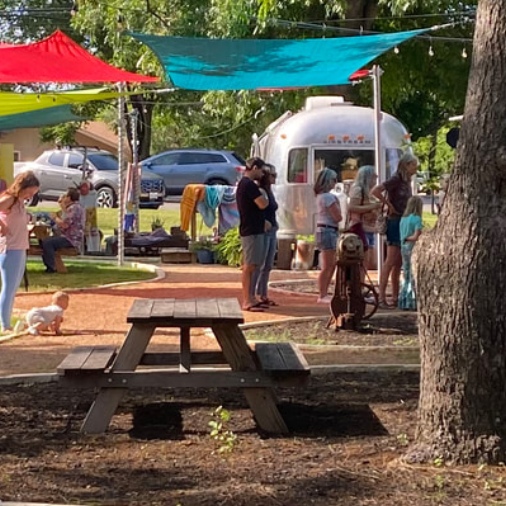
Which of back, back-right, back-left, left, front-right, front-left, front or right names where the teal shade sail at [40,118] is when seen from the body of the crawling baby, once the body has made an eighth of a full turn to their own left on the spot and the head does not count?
front-left

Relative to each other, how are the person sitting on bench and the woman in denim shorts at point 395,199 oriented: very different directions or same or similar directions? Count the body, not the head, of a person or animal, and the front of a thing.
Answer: very different directions

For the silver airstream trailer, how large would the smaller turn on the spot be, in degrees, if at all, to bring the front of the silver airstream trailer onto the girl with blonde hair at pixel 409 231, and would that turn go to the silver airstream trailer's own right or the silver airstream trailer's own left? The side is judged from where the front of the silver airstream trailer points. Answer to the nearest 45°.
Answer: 0° — it already faces them

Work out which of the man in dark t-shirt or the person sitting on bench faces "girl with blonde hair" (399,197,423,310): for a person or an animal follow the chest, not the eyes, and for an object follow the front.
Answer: the man in dark t-shirt

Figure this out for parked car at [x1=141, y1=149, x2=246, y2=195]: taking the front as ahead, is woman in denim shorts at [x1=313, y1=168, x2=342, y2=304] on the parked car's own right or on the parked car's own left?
on the parked car's own left

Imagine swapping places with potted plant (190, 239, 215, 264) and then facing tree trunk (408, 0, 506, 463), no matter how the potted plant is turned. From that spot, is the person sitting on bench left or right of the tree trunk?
right

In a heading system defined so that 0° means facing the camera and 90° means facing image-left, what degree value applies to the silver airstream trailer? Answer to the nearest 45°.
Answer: approximately 0°
